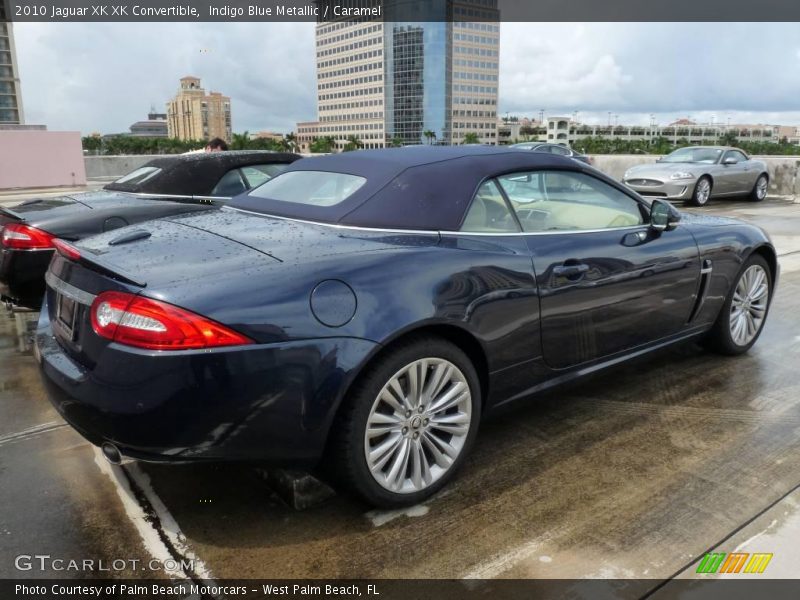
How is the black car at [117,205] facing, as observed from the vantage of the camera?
facing away from the viewer and to the right of the viewer

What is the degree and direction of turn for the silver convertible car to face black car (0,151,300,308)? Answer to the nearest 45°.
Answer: approximately 45° to its left

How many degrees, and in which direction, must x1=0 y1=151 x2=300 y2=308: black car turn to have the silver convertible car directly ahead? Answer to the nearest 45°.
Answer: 0° — it already faces it

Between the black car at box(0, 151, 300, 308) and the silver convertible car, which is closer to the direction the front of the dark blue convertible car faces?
the silver convertible car

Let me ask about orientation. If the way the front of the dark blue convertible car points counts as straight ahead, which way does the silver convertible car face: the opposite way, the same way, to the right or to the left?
the opposite way

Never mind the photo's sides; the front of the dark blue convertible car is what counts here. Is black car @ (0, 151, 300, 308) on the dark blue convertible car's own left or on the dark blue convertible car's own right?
on the dark blue convertible car's own left

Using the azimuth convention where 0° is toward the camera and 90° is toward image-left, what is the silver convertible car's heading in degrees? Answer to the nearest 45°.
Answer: approximately 45°

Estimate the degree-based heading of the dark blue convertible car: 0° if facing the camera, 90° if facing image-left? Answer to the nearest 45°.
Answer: approximately 225°
